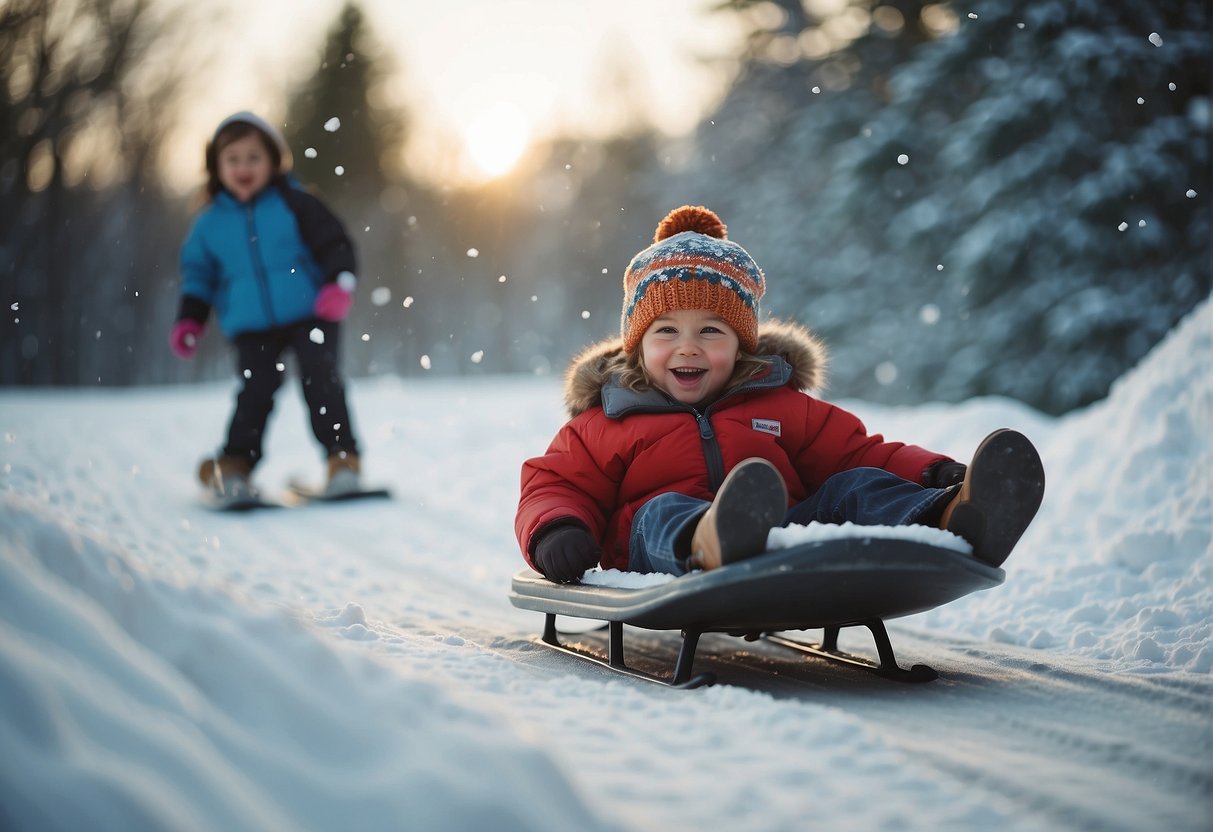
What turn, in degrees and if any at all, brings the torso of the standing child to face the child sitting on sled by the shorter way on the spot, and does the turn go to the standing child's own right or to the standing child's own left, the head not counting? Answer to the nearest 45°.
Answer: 0° — they already face them

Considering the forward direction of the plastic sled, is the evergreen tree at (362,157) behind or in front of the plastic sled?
behind

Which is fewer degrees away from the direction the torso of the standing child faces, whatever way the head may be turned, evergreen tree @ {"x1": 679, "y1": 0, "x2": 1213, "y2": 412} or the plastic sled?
the plastic sled

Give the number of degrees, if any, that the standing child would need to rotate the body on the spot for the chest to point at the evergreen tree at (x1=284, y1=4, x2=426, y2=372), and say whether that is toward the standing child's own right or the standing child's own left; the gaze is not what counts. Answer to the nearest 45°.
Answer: approximately 180°

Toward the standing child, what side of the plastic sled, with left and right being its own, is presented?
back

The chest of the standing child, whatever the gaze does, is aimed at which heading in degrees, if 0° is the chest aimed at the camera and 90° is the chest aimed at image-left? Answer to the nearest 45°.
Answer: approximately 0°

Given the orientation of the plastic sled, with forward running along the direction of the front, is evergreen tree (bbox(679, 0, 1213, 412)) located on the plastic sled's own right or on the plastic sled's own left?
on the plastic sled's own left

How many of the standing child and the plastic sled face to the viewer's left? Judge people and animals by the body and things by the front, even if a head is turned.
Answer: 0

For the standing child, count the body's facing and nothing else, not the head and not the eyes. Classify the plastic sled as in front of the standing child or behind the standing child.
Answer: in front
